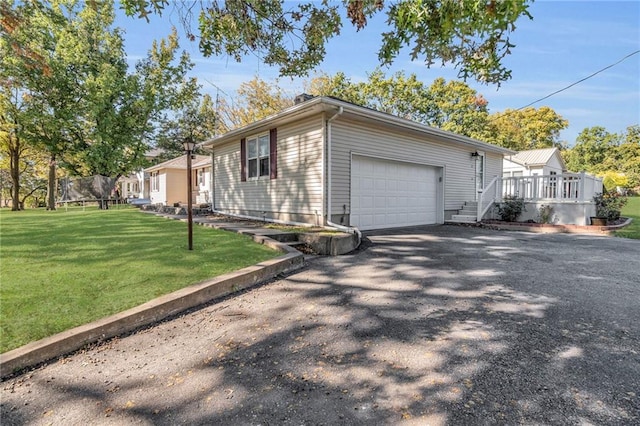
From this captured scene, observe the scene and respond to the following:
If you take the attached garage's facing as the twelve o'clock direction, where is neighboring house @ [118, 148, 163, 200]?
The neighboring house is roughly at 6 o'clock from the attached garage.

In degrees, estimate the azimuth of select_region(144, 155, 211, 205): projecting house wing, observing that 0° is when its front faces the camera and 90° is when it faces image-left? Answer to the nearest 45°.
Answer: approximately 45°

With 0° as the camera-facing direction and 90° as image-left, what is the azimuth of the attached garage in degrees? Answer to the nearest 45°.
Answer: approximately 315°

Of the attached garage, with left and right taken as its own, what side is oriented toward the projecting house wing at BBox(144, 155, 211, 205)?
back

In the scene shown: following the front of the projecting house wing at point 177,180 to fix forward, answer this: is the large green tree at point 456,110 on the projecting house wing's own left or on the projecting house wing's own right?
on the projecting house wing's own left

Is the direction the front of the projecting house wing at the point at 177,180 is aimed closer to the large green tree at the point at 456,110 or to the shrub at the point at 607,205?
the shrub

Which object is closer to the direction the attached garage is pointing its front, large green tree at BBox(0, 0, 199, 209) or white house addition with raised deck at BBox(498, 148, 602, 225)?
the white house addition with raised deck

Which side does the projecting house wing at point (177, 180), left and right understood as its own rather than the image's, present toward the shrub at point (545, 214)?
left

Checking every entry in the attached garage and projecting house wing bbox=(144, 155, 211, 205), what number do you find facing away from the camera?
0

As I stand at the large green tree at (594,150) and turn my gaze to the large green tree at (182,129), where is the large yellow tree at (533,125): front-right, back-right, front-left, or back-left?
front-right

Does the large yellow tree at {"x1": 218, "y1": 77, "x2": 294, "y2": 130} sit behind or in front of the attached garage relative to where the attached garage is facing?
behind

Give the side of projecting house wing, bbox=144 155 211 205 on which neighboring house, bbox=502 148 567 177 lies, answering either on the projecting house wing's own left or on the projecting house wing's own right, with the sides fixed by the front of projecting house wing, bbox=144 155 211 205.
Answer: on the projecting house wing's own left

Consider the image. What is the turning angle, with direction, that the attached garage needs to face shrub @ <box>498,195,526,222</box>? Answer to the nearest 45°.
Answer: approximately 45° to its left

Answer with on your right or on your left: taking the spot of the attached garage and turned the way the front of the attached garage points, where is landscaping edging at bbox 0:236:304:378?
on your right

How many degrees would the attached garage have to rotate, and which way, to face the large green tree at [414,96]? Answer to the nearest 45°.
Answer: approximately 135° to its left
